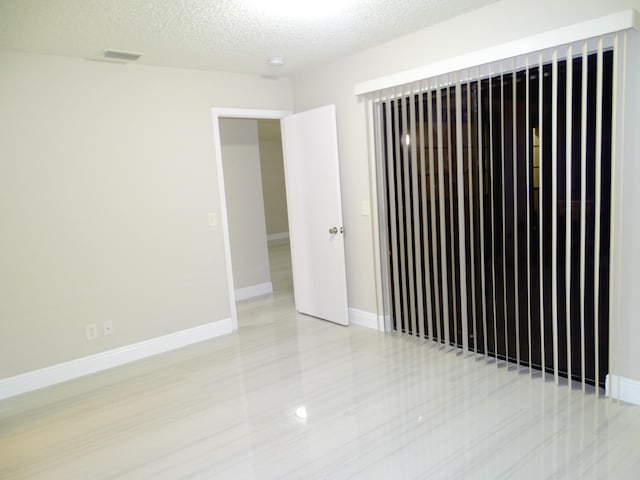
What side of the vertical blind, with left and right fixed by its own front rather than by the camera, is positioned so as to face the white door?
right

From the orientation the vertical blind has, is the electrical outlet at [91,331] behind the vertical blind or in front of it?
in front

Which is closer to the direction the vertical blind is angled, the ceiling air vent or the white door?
the ceiling air vent

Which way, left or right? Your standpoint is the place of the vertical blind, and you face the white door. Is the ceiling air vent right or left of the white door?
left

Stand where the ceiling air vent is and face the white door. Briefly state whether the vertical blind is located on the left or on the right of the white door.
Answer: right

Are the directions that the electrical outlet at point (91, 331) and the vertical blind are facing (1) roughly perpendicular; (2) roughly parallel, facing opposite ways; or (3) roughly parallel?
roughly perpendicular

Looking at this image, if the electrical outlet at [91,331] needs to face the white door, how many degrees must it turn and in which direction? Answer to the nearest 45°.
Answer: approximately 90° to its left

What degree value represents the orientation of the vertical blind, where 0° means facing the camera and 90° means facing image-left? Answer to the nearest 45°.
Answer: approximately 45°

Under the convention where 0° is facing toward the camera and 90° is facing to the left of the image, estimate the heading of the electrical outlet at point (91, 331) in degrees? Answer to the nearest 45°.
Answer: approximately 0°
